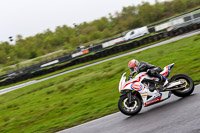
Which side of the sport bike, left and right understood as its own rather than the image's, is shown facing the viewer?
left
